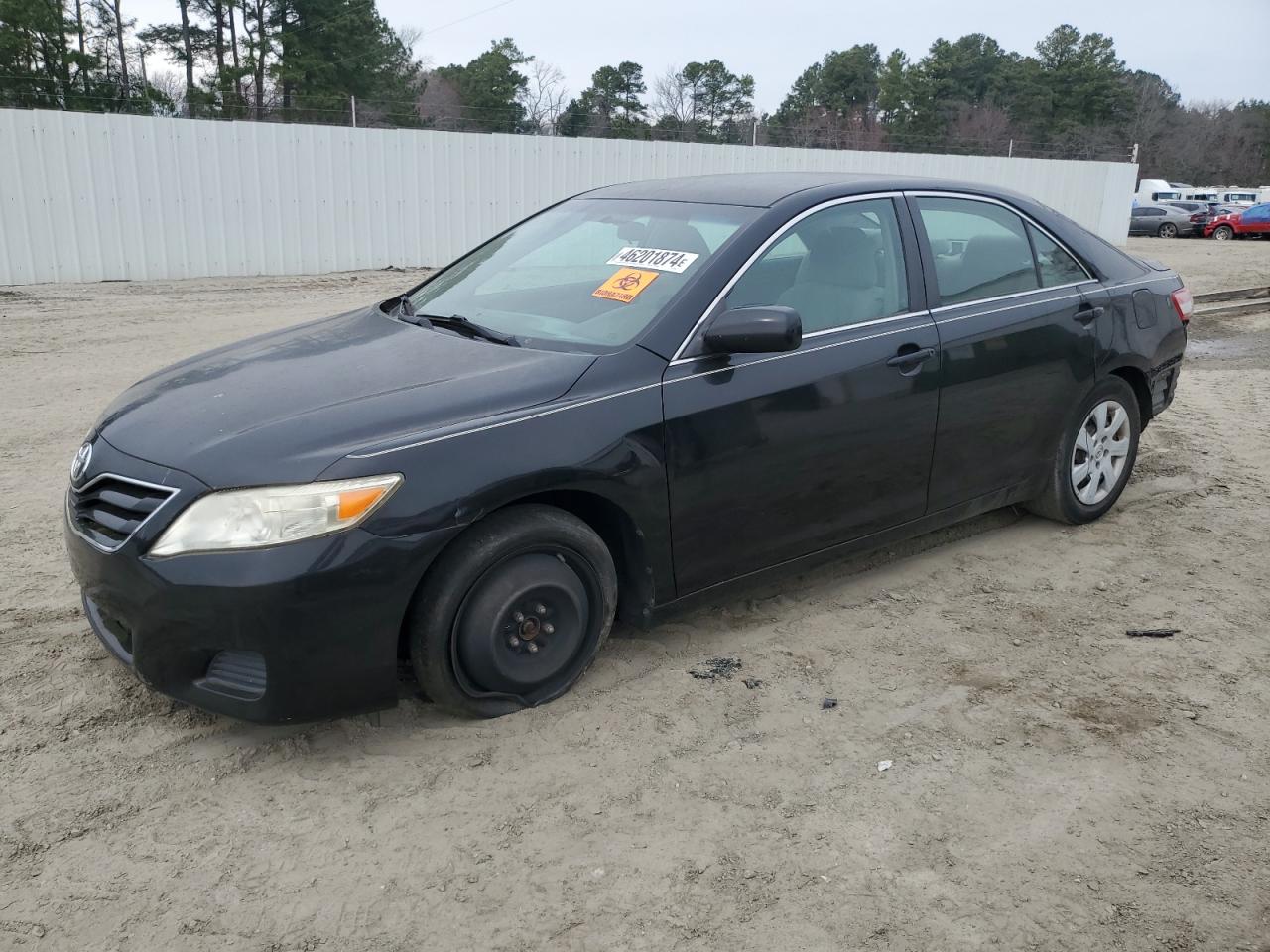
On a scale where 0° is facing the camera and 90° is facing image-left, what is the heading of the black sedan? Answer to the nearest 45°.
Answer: approximately 45°

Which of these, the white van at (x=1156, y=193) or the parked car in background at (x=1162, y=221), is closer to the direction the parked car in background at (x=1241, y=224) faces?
the parked car in background

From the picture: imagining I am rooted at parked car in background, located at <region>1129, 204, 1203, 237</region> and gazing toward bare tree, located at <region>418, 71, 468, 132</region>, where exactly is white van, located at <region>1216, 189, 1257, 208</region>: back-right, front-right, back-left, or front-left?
back-right

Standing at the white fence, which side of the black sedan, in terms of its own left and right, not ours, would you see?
right

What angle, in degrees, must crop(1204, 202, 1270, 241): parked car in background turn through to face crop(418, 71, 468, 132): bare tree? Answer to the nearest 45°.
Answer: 0° — it already faces it

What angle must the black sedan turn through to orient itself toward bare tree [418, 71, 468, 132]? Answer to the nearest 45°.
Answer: approximately 135° to its right

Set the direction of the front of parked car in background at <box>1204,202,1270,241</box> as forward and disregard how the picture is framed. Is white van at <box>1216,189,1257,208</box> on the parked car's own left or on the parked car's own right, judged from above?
on the parked car's own right

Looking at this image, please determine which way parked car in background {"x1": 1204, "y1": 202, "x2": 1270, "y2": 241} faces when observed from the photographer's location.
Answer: facing to the left of the viewer

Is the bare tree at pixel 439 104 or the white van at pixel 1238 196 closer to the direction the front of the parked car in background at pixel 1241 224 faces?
the bare tree
